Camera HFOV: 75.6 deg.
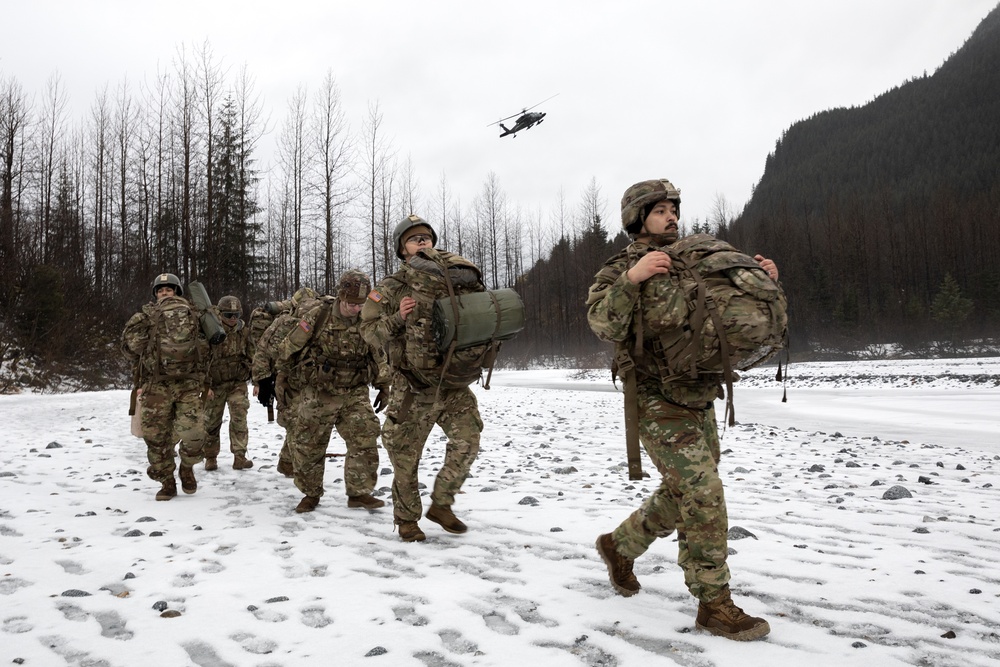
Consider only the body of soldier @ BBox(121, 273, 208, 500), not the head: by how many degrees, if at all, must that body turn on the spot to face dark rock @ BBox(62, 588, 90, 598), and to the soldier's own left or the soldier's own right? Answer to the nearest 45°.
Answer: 0° — they already face it

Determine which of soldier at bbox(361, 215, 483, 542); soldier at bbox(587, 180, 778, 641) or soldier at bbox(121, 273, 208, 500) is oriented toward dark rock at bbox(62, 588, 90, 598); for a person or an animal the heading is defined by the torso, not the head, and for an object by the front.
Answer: soldier at bbox(121, 273, 208, 500)

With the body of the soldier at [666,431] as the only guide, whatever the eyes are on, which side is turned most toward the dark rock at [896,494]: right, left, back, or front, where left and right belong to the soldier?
left

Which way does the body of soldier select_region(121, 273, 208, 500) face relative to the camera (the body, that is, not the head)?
toward the camera

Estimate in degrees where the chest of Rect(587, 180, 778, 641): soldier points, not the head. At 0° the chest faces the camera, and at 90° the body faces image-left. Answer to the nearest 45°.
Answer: approximately 315°

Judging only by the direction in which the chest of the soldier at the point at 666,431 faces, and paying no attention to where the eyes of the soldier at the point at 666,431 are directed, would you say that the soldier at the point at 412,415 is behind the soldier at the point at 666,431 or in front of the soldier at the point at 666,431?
behind

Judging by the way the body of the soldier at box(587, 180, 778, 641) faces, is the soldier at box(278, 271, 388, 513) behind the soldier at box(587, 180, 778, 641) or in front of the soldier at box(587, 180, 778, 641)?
behind

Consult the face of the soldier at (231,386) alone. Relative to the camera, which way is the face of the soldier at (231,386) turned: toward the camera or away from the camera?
toward the camera

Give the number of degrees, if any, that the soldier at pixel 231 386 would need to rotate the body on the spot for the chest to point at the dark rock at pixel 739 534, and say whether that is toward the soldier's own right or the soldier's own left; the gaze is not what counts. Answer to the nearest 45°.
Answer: approximately 45° to the soldier's own left

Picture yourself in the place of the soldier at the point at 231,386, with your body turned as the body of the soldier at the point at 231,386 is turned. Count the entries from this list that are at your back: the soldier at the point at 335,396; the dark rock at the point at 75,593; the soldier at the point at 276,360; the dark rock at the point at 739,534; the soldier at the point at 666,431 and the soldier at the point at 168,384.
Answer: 0

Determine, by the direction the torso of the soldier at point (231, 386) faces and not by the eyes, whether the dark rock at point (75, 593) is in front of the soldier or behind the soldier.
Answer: in front

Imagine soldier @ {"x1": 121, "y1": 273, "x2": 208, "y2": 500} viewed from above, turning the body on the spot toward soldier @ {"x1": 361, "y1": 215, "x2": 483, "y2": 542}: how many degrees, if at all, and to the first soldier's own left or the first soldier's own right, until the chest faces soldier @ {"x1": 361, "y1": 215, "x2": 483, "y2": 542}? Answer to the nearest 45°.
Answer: approximately 45° to the first soldier's own left

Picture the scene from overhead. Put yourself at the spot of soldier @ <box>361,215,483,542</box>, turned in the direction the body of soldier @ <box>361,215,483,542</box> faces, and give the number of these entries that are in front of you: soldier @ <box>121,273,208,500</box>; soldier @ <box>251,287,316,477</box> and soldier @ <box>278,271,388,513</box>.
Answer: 0

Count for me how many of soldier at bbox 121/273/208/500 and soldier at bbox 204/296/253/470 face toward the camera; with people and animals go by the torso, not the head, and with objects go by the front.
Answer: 2

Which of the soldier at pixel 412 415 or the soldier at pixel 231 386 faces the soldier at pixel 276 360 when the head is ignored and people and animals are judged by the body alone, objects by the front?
the soldier at pixel 231 386

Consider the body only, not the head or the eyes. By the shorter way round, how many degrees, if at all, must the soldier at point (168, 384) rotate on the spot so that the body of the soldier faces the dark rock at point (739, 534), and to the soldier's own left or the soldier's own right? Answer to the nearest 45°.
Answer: approximately 45° to the soldier's own left

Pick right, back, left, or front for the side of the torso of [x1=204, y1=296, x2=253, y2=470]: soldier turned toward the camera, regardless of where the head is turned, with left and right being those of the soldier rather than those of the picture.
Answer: front

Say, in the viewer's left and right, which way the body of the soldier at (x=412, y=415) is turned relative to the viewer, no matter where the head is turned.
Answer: facing the viewer and to the right of the viewer
